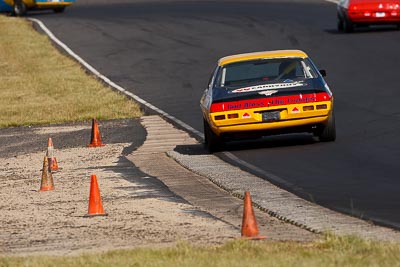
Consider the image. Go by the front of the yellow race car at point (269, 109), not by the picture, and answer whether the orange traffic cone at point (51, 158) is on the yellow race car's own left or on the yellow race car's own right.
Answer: on the yellow race car's own left

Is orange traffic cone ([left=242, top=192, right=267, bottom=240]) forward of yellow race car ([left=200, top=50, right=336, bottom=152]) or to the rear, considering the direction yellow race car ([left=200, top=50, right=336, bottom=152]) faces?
to the rear

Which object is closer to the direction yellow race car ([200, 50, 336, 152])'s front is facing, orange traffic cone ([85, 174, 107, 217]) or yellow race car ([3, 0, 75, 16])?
the yellow race car

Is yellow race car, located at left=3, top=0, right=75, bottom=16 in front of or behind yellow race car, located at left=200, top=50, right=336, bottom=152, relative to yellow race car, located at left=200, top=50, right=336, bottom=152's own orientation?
in front

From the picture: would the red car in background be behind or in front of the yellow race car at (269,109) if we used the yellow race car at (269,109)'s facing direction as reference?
in front

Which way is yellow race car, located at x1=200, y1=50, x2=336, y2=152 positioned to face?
away from the camera

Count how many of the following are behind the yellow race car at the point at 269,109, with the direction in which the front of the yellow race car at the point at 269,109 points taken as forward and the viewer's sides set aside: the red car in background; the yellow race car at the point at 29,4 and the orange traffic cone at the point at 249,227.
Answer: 1
